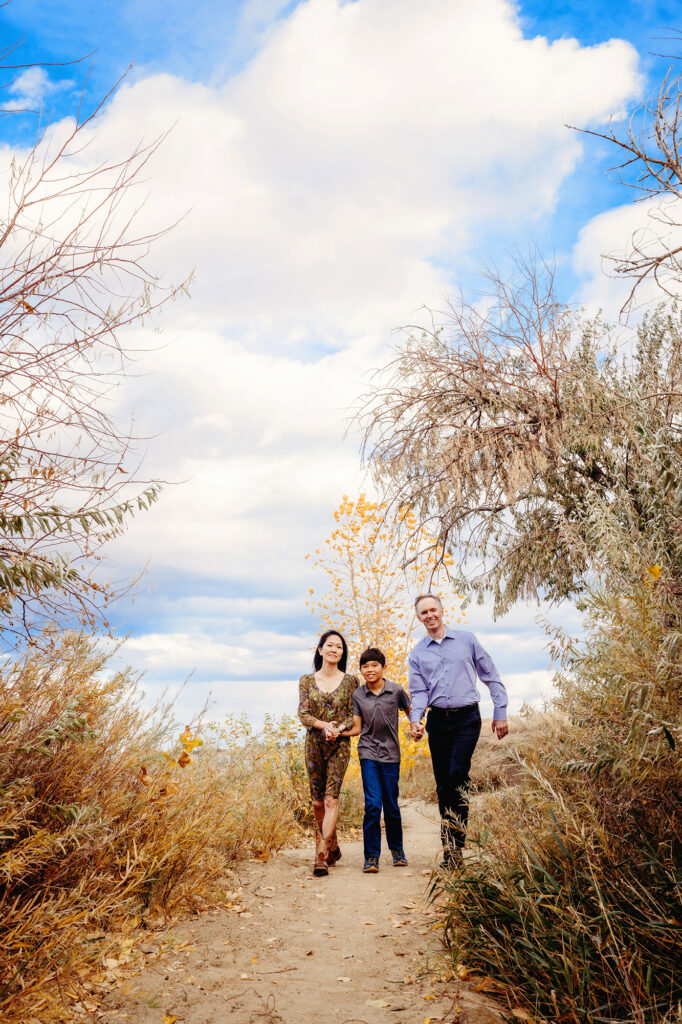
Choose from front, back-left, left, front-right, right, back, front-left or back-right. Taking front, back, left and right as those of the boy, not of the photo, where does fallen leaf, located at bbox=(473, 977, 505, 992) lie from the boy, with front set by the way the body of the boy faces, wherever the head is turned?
front

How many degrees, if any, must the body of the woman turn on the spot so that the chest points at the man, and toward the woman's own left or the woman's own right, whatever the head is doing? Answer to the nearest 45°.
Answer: approximately 45° to the woman's own left

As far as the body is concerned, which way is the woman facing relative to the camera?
toward the camera

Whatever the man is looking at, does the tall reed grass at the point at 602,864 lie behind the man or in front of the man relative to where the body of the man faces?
in front

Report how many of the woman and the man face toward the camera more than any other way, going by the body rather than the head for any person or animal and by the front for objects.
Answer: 2

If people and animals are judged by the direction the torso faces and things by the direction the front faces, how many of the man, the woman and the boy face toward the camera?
3

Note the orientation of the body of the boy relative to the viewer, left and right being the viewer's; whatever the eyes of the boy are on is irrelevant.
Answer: facing the viewer

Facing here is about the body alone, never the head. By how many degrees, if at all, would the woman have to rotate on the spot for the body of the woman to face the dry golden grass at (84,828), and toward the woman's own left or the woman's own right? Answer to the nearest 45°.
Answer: approximately 45° to the woman's own right
